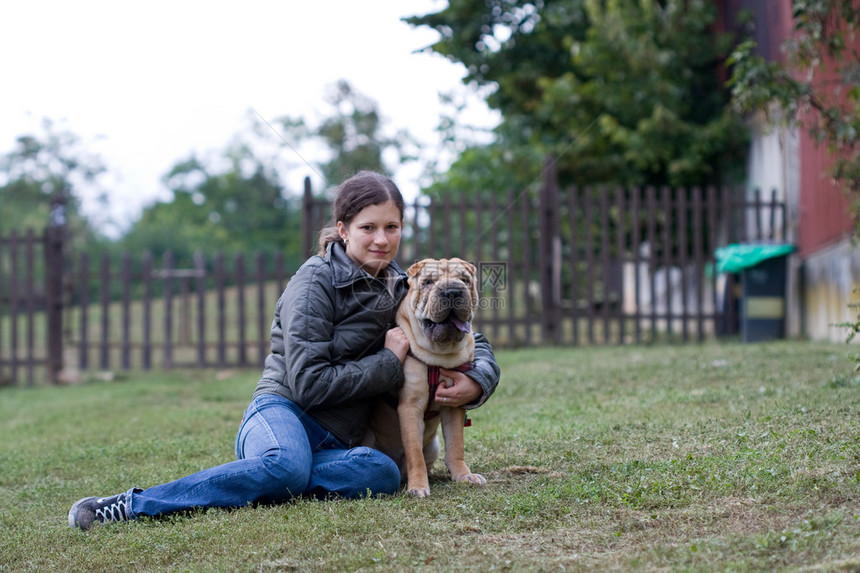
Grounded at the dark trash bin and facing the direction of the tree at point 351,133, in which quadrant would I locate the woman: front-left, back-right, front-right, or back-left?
back-left

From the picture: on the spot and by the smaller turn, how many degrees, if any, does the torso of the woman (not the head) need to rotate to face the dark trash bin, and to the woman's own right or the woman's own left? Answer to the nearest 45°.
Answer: approximately 90° to the woman's own left

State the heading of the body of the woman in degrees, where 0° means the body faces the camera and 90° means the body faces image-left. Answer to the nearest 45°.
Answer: approximately 315°

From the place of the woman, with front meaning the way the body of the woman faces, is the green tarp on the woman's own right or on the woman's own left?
on the woman's own left

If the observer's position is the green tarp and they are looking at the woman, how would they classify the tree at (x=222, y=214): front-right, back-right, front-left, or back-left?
back-right

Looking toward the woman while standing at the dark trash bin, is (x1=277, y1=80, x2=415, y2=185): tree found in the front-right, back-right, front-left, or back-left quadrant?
back-right

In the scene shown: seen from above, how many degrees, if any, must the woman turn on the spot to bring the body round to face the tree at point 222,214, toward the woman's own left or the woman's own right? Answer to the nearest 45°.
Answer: approximately 135° to the woman's own left

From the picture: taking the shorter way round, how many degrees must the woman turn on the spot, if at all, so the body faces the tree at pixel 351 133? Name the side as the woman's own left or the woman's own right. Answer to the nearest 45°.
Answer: approximately 135° to the woman's own left

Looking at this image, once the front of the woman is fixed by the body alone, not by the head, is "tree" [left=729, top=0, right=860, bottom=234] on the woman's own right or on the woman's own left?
on the woman's own left
